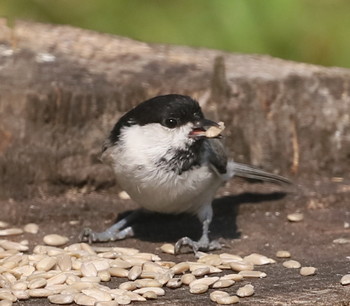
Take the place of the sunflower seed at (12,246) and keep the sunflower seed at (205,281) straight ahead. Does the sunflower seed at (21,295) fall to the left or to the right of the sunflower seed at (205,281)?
right

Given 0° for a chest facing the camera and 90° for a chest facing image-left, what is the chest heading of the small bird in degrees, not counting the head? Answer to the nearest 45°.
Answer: approximately 45°

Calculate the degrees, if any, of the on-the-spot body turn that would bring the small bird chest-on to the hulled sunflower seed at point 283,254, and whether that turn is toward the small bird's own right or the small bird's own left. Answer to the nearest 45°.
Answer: approximately 135° to the small bird's own left

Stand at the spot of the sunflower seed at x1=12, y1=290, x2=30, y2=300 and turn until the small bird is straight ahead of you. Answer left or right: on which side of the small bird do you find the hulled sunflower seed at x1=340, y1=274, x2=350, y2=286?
right

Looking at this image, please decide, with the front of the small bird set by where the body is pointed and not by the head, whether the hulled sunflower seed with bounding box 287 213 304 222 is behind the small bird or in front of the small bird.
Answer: behind
